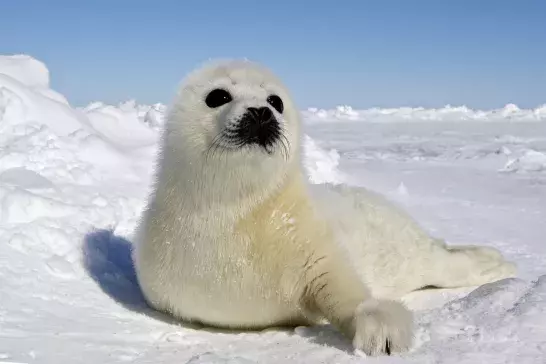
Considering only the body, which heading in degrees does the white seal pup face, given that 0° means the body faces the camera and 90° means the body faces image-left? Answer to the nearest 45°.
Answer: approximately 45°
